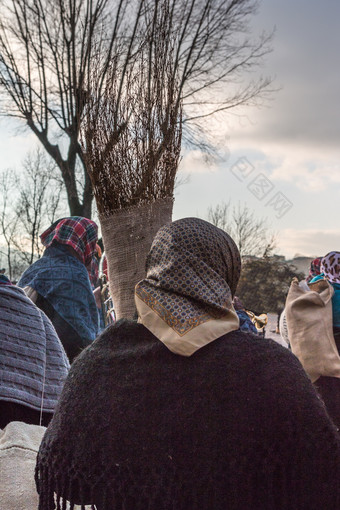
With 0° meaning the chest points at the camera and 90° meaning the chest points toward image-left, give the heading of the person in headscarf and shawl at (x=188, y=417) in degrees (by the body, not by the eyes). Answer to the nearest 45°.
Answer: approximately 180°

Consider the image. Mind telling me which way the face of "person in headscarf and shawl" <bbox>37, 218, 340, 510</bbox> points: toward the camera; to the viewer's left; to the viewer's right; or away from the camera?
away from the camera

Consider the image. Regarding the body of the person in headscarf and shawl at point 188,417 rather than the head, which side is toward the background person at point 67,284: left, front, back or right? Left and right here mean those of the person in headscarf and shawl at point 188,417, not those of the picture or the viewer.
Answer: front
